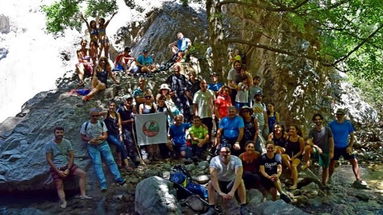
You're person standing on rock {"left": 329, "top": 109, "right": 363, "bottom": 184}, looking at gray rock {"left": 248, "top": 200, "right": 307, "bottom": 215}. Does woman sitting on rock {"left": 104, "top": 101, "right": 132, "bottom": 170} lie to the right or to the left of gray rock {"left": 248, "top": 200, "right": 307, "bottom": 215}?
right

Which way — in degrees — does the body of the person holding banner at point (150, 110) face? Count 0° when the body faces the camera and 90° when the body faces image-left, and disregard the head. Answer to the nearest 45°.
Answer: approximately 0°

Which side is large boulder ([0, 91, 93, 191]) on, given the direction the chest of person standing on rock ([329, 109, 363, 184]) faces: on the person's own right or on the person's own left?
on the person's own right

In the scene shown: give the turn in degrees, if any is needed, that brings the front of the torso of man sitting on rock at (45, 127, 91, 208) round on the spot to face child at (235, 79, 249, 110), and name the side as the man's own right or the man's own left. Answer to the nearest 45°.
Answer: approximately 90° to the man's own left

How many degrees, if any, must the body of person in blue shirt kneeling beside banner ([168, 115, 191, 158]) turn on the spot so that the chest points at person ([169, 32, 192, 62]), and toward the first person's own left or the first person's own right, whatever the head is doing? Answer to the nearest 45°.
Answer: approximately 180°

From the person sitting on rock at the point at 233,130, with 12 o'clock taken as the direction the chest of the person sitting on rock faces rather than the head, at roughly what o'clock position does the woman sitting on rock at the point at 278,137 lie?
The woman sitting on rock is roughly at 8 o'clock from the person sitting on rock.

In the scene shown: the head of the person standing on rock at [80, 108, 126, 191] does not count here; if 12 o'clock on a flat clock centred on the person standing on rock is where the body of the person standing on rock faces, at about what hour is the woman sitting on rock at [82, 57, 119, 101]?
The woman sitting on rock is roughly at 6 o'clock from the person standing on rock.

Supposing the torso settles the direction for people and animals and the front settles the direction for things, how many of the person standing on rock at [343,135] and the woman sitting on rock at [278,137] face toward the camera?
2

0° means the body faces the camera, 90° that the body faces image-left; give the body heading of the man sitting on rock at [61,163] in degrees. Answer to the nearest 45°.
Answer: approximately 0°

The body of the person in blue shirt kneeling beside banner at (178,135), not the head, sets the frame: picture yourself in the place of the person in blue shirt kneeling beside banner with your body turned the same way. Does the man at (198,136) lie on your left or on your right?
on your left
